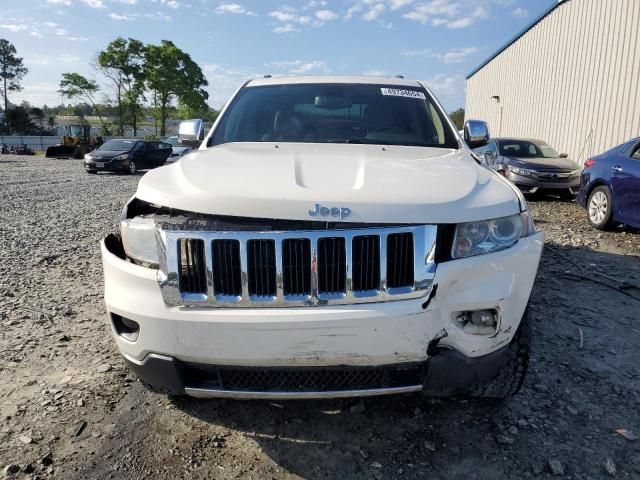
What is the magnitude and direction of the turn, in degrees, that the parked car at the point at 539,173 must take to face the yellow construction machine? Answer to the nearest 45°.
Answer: approximately 180°

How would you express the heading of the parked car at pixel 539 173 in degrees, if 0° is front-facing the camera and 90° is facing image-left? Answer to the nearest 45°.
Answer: approximately 315°

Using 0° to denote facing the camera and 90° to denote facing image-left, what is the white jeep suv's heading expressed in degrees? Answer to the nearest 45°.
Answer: approximately 0°

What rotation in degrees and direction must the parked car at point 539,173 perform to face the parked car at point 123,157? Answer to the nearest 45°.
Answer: approximately 135° to its right

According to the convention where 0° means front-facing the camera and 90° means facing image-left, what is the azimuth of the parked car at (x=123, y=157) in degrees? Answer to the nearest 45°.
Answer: approximately 45°

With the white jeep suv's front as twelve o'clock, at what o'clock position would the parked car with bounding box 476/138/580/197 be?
The parked car is roughly at 7 o'clock from the white jeep suv.

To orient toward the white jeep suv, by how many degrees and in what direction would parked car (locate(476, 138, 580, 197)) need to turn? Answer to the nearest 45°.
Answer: approximately 45° to its right

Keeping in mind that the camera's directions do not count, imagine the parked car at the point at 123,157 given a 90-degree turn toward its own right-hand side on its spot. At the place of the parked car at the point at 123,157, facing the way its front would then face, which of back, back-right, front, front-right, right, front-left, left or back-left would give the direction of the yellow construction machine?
front-right

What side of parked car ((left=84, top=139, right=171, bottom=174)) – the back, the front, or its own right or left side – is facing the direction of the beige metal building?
left
